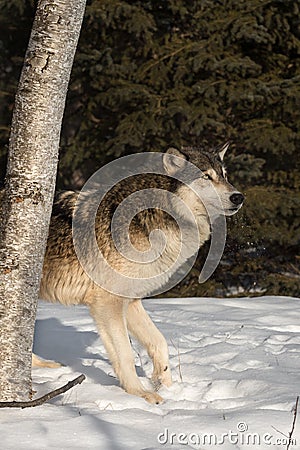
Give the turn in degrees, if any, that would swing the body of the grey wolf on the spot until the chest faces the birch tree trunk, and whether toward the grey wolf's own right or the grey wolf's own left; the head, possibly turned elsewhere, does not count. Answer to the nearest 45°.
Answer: approximately 135° to the grey wolf's own right

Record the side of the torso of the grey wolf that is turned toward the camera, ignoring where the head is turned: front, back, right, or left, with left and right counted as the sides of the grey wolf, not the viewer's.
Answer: right
